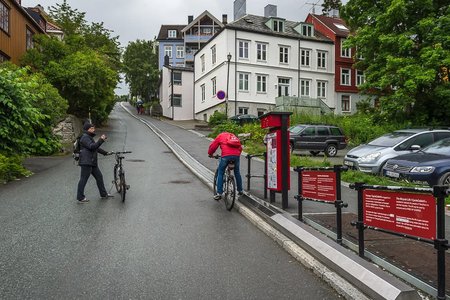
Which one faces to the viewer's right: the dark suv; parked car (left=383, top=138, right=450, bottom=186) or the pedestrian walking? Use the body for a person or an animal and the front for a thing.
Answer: the pedestrian walking

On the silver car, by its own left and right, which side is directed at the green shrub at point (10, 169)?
front

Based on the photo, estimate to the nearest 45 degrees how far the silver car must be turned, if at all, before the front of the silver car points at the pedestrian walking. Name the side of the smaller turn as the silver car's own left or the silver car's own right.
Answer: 0° — it already faces them

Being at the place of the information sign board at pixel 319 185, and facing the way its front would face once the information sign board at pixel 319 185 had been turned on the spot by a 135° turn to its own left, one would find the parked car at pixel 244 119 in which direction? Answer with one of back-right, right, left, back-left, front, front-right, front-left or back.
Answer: left

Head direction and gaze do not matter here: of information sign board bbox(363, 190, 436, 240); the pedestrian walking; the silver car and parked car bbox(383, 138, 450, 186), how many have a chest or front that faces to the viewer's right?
1

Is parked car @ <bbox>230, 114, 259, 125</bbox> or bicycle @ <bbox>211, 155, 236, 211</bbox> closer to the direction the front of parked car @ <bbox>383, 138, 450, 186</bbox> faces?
the bicycle

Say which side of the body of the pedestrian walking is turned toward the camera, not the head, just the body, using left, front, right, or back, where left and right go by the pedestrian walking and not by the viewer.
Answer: right

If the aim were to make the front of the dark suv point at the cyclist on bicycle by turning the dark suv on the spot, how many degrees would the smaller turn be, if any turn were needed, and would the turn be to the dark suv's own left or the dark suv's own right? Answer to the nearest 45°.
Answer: approximately 45° to the dark suv's own left

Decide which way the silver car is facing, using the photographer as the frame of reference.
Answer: facing the viewer and to the left of the viewer

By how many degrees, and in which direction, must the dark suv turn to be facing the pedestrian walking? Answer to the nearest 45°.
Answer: approximately 45° to its left
